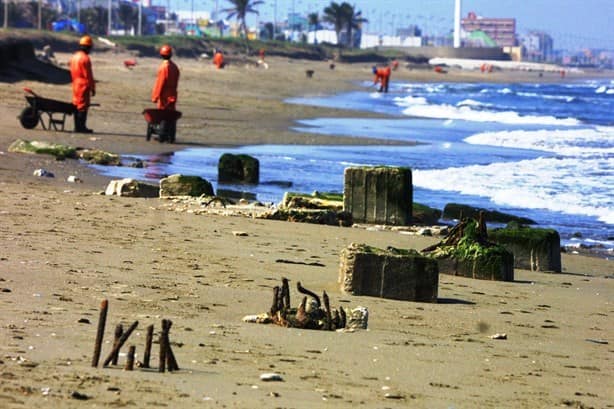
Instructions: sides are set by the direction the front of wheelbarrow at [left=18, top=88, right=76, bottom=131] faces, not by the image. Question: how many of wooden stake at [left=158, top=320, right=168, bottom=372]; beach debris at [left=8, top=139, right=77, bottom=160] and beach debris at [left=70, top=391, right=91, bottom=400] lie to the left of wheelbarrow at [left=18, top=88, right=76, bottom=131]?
3

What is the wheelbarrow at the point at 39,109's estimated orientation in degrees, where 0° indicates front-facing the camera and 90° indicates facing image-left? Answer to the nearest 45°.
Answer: approximately 90°

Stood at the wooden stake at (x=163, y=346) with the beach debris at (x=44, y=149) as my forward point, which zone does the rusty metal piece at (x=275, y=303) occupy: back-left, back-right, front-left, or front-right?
front-right

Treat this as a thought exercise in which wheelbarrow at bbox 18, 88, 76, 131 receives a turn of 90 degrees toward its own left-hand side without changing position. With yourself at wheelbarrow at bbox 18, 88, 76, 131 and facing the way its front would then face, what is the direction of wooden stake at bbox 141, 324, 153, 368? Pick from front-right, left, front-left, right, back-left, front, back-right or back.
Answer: front

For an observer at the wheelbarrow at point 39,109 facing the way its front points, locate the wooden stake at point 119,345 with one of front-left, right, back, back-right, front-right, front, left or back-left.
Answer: left

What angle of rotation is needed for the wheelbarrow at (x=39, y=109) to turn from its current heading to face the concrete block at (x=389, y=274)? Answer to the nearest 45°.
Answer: approximately 90° to its left

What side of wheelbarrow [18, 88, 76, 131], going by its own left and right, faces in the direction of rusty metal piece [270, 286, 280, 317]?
left

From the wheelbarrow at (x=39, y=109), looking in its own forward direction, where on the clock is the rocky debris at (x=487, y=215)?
The rocky debris is roughly at 8 o'clock from the wheelbarrow.

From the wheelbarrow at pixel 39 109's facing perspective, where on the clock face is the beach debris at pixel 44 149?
The beach debris is roughly at 9 o'clock from the wheelbarrow.

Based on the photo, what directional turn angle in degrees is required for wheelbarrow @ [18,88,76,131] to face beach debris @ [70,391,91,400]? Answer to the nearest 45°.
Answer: approximately 90° to its left

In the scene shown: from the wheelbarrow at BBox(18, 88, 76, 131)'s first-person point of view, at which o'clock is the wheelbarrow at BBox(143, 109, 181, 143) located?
the wheelbarrow at BBox(143, 109, 181, 143) is roughly at 6 o'clock from the wheelbarrow at BBox(18, 88, 76, 131).
